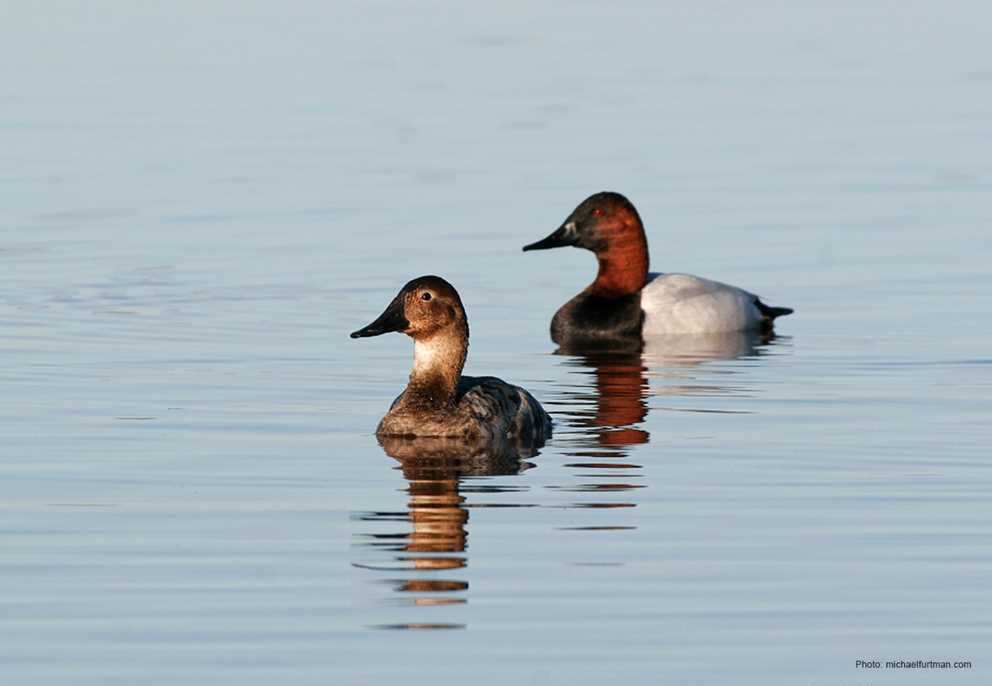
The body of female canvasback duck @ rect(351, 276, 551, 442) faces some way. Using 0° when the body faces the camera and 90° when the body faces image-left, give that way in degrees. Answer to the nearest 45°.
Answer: approximately 45°

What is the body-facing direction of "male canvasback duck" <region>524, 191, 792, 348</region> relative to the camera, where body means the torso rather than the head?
to the viewer's left

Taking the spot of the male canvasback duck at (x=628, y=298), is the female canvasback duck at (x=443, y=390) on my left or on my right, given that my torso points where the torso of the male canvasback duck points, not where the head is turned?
on my left
